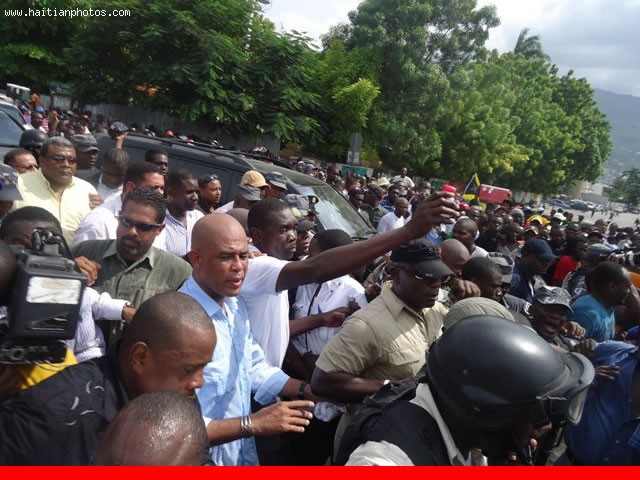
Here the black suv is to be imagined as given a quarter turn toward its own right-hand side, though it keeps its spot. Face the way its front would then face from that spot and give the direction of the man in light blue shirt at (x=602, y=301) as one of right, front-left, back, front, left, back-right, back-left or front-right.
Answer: left

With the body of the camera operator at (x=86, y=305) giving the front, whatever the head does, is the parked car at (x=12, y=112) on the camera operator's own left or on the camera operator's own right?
on the camera operator's own left

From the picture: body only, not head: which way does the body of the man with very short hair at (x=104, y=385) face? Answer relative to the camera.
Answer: to the viewer's right

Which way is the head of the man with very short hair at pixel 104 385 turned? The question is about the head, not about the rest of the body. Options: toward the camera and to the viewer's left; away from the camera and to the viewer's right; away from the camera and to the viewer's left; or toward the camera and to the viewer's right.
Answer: toward the camera and to the viewer's right

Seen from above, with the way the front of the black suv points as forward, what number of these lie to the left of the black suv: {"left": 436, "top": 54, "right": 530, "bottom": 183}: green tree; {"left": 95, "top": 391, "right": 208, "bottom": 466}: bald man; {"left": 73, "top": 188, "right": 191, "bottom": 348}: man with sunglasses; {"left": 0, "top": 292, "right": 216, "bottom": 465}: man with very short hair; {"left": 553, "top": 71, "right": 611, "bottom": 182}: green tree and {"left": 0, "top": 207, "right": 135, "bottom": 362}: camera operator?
2

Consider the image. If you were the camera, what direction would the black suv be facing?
facing the viewer and to the right of the viewer

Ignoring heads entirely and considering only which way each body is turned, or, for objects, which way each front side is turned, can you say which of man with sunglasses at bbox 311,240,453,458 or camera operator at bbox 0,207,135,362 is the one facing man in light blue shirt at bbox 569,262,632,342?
the camera operator

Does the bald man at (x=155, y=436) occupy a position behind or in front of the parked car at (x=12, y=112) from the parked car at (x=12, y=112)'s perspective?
in front

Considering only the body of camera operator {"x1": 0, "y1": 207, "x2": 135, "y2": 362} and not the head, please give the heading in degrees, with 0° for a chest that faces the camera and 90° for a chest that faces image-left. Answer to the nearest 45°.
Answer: approximately 270°

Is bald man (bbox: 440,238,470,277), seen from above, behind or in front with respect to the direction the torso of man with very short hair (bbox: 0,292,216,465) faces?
in front

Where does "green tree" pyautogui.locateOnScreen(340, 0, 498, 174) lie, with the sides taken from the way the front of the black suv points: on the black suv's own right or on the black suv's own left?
on the black suv's own left

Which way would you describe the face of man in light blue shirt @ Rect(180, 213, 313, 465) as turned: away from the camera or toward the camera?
toward the camera
